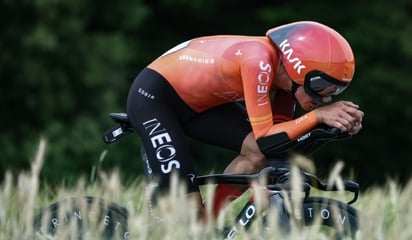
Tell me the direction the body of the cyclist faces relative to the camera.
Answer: to the viewer's right

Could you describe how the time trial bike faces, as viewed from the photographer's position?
facing to the right of the viewer

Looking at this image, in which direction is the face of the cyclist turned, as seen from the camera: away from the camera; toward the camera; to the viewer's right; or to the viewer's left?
to the viewer's right
